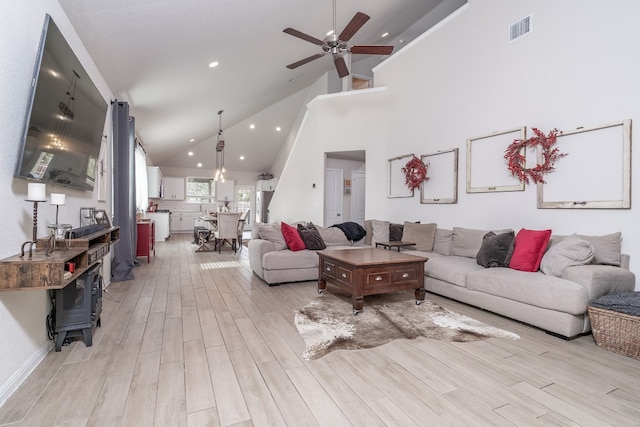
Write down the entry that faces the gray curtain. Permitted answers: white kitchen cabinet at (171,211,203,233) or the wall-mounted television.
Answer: the white kitchen cabinet

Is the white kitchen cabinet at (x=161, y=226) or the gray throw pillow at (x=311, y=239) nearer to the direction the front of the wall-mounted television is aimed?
the gray throw pillow

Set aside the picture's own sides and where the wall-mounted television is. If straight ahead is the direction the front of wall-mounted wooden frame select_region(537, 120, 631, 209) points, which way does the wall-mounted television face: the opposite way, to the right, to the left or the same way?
the opposite way

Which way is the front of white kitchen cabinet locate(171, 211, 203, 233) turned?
toward the camera

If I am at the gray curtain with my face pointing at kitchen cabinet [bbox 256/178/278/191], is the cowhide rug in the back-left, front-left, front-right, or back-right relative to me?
back-right

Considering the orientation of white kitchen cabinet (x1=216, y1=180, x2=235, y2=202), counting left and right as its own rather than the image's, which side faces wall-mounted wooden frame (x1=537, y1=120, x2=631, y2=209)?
front

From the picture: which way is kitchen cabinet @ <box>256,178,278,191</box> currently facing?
toward the camera

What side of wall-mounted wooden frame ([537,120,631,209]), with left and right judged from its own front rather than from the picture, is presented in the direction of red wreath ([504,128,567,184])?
right

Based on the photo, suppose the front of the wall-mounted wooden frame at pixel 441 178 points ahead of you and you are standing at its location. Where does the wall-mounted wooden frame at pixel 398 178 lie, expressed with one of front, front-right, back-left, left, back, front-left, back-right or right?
right

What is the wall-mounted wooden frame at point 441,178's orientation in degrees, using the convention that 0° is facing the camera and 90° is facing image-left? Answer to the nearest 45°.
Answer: approximately 45°

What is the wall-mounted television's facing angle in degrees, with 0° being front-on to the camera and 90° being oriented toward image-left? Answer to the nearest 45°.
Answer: approximately 315°

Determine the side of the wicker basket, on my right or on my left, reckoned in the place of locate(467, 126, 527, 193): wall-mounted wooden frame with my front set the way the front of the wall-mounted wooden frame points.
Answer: on my left

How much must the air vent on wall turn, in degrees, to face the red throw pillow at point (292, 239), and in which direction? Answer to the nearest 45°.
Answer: approximately 45° to its right

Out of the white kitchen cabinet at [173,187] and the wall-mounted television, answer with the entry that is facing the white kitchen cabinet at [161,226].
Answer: the white kitchen cabinet at [173,187]

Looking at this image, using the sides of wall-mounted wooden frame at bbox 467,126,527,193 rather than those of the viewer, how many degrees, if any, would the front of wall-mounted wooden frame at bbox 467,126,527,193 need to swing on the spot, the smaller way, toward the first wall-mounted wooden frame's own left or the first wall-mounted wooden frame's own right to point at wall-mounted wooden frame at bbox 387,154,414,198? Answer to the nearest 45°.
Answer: approximately 90° to the first wall-mounted wooden frame's own right

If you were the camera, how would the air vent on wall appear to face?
facing the viewer and to the left of the viewer

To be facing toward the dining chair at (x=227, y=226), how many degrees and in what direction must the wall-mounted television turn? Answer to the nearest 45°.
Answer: approximately 90° to its left

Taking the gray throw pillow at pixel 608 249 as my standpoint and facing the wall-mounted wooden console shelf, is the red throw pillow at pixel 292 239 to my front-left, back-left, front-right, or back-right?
front-right

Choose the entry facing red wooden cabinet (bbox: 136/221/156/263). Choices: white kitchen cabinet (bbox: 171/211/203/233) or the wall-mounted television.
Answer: the white kitchen cabinet
